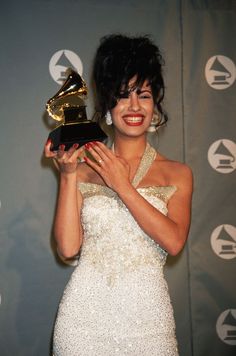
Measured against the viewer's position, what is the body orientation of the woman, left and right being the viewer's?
facing the viewer
